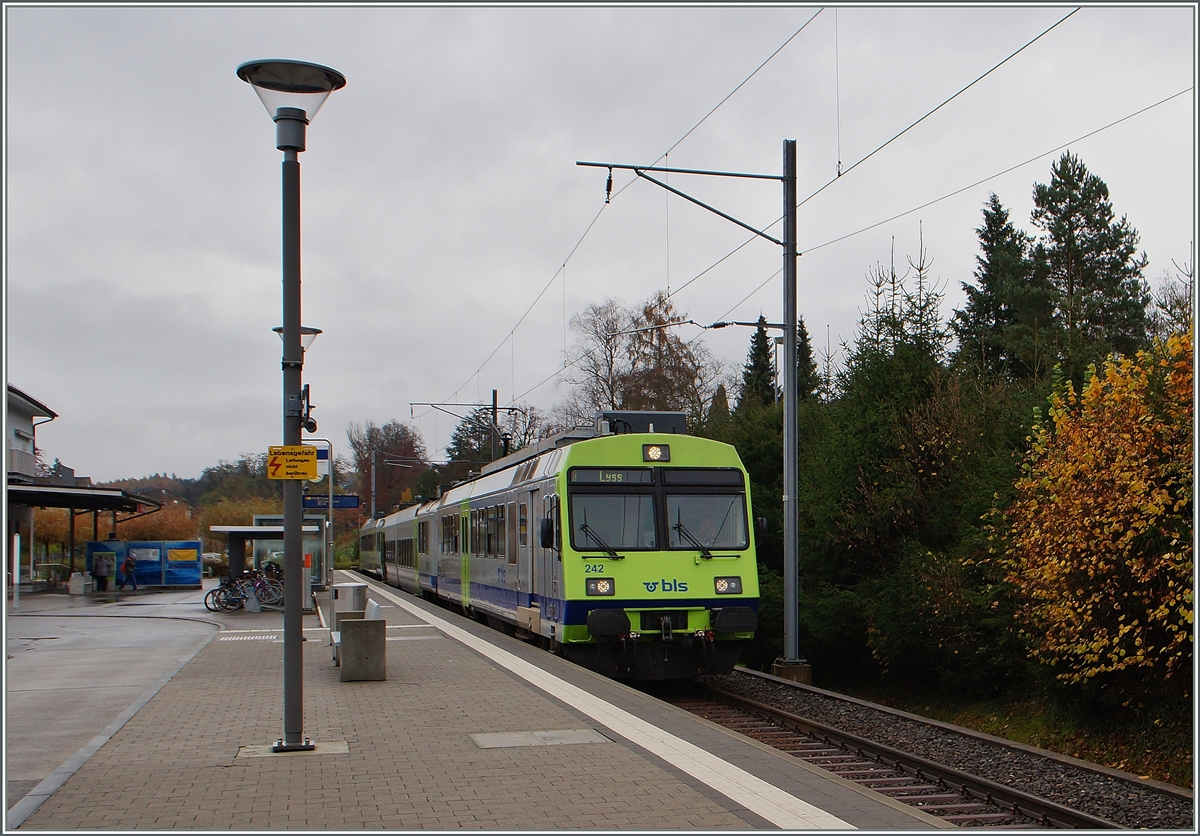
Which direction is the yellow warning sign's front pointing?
toward the camera

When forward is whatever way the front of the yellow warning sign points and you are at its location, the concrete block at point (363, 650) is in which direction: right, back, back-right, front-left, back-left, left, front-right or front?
back

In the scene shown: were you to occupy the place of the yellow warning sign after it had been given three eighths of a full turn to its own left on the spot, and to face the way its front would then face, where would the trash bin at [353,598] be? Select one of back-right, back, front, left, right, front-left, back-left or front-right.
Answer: front-left

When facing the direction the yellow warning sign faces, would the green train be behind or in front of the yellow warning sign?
behind

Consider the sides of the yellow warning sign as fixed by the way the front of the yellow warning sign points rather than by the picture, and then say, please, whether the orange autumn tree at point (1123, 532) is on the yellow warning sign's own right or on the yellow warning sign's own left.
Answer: on the yellow warning sign's own left

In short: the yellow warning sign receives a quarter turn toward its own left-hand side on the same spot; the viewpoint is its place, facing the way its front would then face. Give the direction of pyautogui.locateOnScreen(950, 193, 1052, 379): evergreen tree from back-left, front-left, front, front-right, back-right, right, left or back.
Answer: front-left

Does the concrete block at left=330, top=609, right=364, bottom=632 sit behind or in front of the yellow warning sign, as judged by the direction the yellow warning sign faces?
behind

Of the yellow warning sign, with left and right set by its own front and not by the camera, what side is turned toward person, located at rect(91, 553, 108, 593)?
back

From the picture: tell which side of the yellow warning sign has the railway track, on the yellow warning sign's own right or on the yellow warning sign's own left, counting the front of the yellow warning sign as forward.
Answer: on the yellow warning sign's own left

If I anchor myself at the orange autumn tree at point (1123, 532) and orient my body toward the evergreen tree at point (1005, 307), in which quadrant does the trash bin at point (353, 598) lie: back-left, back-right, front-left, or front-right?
front-left

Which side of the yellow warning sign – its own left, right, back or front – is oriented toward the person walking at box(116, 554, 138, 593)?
back

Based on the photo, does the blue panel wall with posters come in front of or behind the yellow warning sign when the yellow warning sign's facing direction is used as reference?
behind
